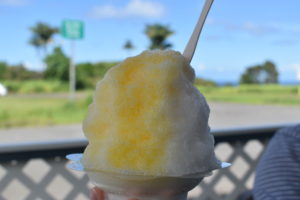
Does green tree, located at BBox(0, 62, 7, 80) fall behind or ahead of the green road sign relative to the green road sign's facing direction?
behind

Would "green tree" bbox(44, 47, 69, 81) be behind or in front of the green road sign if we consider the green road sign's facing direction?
behind

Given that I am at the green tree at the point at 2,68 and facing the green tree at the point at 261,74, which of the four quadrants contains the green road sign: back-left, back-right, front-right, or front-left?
front-right

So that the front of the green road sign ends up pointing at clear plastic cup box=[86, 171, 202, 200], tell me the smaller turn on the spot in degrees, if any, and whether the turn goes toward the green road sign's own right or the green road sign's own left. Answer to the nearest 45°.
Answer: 0° — it already faces it

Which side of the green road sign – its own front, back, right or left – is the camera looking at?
front

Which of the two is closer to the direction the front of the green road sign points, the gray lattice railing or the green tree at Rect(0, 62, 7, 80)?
the gray lattice railing

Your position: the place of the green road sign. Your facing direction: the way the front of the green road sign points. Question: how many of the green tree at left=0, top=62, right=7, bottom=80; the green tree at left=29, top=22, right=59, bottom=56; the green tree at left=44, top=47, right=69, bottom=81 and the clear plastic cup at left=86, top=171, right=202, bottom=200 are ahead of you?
1

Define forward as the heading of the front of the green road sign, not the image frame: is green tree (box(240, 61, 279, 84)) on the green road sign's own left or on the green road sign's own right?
on the green road sign's own left

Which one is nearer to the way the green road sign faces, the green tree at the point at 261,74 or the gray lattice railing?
the gray lattice railing

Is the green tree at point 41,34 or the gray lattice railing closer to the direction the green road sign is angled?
the gray lattice railing

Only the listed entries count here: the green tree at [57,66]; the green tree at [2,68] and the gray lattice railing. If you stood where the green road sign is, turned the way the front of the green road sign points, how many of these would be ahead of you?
1

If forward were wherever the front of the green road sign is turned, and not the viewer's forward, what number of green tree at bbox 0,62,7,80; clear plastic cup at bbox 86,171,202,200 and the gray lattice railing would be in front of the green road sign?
2

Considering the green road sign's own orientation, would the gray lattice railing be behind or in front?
in front

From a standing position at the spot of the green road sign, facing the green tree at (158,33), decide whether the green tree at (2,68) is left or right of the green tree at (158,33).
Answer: left

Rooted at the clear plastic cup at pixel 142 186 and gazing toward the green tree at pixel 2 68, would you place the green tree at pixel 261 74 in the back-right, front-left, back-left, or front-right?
front-right

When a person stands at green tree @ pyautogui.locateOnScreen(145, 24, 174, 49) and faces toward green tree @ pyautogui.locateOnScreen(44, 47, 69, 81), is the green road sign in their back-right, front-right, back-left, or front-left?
front-left
